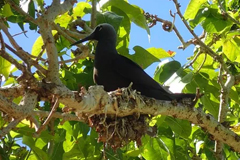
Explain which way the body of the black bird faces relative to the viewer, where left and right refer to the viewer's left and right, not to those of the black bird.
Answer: facing to the left of the viewer
